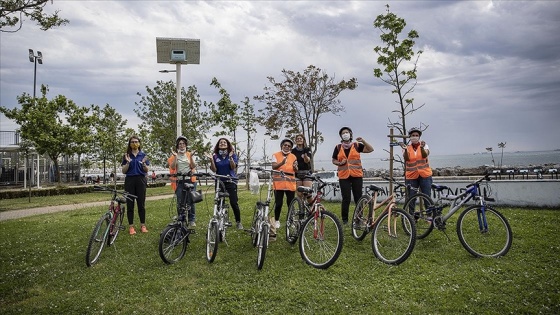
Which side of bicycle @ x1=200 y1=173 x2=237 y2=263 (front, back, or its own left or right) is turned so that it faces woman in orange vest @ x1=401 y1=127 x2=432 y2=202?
left

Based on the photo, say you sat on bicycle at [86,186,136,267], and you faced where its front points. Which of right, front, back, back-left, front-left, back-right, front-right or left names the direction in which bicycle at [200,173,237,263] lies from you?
left

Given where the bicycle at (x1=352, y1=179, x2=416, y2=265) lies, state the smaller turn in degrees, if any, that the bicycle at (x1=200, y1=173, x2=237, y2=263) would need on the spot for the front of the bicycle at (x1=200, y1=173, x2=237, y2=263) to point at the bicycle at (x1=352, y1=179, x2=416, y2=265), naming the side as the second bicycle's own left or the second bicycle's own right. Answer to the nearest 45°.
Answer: approximately 90° to the second bicycle's own left

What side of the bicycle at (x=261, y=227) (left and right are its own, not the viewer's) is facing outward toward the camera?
front

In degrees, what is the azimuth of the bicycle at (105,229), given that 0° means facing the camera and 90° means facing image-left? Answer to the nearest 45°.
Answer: approximately 45°

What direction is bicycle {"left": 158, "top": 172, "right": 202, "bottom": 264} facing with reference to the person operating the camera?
facing the viewer and to the left of the viewer

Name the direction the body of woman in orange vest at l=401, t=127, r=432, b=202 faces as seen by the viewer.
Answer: toward the camera

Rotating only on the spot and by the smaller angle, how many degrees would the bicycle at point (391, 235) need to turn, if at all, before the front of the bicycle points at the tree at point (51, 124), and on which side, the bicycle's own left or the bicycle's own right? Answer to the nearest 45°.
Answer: approximately 180°

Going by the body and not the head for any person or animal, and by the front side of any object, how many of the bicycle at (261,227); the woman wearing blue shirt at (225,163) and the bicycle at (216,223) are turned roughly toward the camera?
3

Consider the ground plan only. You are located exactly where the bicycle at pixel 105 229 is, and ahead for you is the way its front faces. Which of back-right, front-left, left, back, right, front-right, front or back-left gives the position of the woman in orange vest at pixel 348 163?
back-left

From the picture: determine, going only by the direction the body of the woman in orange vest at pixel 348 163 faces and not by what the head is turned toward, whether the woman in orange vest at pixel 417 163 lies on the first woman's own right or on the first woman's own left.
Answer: on the first woman's own left

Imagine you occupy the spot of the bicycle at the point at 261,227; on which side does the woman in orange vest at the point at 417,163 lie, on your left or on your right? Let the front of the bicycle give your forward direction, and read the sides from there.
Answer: on your left

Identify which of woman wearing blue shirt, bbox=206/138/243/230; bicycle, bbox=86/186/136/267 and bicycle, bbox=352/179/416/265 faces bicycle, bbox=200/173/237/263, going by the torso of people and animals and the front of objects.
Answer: the woman wearing blue shirt
